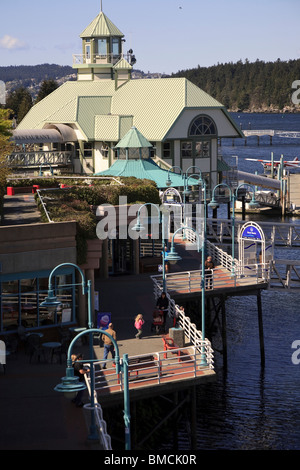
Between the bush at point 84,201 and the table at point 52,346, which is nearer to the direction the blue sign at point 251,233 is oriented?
the table

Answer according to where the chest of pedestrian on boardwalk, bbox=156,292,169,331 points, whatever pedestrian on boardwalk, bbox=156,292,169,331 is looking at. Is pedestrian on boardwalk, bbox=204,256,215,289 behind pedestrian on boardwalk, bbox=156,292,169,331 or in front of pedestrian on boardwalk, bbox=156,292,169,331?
behind

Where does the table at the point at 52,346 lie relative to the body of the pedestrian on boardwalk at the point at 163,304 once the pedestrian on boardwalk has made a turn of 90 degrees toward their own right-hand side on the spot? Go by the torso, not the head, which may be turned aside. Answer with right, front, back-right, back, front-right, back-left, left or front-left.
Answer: front-left

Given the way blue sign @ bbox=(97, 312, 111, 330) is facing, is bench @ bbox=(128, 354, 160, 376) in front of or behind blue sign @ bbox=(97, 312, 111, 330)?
in front

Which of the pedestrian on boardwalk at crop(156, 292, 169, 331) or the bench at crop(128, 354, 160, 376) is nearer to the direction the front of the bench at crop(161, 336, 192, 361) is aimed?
the bench

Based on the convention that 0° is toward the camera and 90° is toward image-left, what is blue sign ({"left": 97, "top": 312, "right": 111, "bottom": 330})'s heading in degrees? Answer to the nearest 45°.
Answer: approximately 0°

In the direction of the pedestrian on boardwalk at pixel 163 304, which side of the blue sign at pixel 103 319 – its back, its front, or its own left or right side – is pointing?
left

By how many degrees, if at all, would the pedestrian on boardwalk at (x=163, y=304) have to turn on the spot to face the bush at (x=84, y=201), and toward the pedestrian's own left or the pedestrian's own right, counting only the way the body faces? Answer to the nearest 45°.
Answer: approximately 135° to the pedestrian's own right
